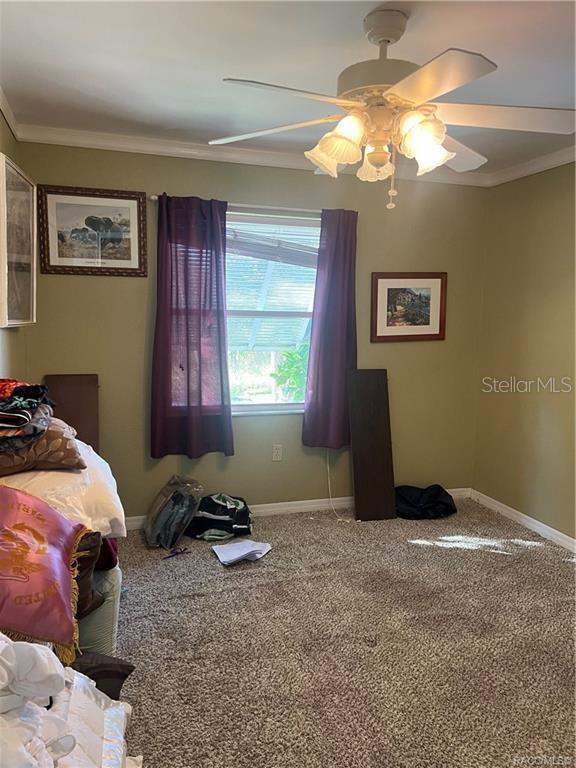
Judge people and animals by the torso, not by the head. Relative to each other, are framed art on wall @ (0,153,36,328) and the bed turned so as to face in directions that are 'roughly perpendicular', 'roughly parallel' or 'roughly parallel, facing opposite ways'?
roughly perpendicular

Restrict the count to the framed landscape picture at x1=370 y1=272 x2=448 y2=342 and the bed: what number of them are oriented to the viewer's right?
0

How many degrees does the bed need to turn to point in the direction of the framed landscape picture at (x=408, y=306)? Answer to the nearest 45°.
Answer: approximately 135° to its left

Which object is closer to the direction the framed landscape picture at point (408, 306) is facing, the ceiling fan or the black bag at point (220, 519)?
the ceiling fan

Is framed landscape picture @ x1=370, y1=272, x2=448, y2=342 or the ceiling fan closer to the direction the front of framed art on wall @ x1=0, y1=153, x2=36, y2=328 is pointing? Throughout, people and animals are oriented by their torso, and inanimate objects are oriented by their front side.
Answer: the framed landscape picture

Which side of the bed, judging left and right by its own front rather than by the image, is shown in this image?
front

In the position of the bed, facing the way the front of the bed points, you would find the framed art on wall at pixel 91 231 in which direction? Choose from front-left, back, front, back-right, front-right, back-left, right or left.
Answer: back

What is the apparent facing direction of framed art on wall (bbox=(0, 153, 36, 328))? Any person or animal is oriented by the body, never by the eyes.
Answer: to the viewer's right

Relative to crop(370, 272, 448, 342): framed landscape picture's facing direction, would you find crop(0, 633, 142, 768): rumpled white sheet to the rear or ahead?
ahead

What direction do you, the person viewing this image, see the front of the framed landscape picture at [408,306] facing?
facing the viewer

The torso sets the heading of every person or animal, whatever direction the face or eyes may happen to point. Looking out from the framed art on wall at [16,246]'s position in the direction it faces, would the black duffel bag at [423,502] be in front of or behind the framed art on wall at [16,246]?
in front

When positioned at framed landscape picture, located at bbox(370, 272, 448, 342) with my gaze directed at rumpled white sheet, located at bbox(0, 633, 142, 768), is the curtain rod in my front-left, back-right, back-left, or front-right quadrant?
front-right

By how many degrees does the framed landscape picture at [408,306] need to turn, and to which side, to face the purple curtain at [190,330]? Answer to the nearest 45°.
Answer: approximately 45° to its right
